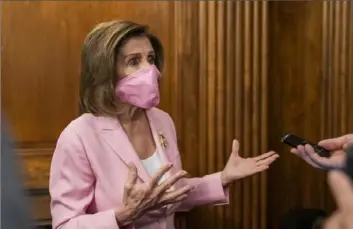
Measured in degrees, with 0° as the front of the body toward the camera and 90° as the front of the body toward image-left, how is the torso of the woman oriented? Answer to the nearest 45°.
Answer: approximately 315°
